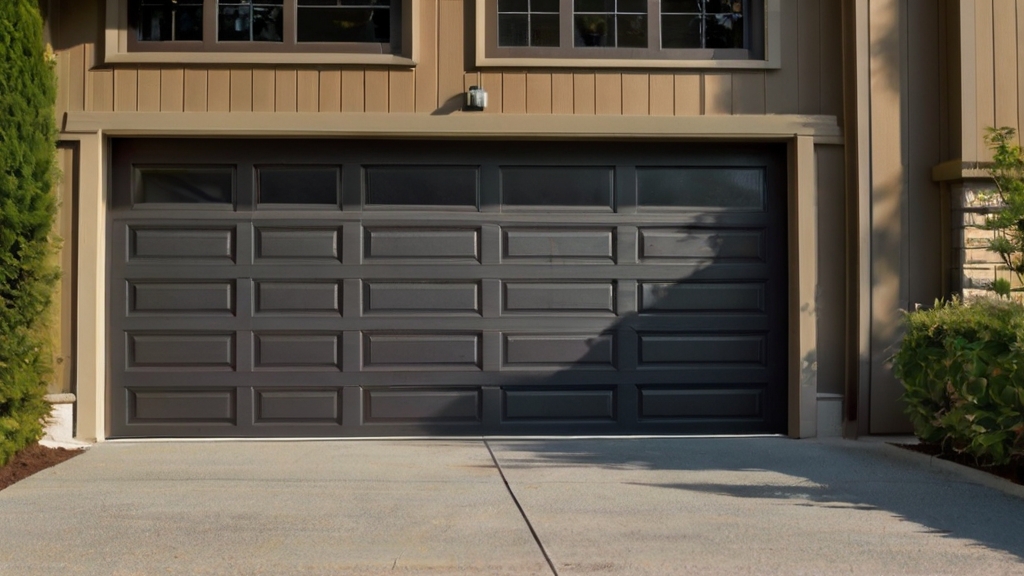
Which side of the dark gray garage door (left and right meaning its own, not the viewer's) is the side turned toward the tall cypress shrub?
right

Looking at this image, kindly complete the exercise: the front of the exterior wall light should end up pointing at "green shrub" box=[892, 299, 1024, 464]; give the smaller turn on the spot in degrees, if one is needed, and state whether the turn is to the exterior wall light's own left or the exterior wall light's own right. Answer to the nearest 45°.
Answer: approximately 45° to the exterior wall light's own left

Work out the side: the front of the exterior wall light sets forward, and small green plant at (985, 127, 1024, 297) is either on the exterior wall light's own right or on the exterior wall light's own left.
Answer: on the exterior wall light's own left

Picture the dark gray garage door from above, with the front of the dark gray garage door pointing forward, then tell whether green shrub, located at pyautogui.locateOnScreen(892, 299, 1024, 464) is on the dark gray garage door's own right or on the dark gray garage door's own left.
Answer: on the dark gray garage door's own left

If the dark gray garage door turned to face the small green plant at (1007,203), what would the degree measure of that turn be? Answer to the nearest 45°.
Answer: approximately 90° to its left

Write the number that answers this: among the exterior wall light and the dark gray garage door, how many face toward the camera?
2

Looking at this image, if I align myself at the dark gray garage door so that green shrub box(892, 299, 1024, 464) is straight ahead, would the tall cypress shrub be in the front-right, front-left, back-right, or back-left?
back-right

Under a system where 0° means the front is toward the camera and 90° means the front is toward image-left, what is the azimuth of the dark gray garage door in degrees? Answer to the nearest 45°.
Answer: approximately 0°
